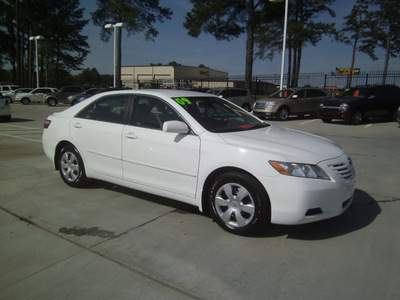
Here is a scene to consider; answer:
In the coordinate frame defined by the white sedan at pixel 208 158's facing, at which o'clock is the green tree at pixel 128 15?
The green tree is roughly at 7 o'clock from the white sedan.

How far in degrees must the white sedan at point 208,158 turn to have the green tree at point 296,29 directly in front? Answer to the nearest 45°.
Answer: approximately 135° to its left

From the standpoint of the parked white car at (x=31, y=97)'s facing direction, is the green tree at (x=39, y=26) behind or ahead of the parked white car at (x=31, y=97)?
behind

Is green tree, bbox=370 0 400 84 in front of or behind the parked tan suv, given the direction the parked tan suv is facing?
behind

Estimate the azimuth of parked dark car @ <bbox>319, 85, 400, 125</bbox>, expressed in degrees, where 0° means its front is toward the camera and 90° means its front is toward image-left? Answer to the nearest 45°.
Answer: approximately 45°

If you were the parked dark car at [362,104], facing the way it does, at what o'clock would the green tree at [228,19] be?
The green tree is roughly at 3 o'clock from the parked dark car.

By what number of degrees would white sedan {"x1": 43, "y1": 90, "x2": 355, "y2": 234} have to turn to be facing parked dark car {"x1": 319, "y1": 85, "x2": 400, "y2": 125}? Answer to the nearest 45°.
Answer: approximately 90° to its left

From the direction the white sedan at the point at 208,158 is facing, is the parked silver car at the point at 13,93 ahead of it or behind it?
behind

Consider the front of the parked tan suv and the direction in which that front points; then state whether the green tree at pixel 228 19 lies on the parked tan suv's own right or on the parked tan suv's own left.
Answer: on the parked tan suv's own right

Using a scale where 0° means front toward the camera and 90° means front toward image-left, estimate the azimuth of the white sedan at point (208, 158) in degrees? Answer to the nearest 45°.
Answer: approximately 315°
